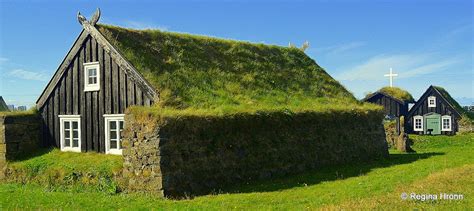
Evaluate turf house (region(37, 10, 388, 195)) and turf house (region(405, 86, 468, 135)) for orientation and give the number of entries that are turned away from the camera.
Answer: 0

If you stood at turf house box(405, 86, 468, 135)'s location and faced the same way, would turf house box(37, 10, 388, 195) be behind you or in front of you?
in front

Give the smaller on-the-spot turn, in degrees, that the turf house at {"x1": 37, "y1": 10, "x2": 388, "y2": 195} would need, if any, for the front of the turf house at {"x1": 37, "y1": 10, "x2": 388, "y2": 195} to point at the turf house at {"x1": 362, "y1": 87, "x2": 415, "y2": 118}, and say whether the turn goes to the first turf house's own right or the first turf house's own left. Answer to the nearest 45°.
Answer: approximately 180°

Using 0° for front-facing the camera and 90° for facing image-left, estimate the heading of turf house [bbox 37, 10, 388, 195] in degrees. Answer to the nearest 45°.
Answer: approximately 45°

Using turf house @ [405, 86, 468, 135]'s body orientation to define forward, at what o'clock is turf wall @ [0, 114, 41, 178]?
The turf wall is roughly at 1 o'clock from the turf house.

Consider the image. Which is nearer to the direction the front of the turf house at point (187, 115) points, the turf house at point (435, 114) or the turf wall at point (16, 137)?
the turf wall

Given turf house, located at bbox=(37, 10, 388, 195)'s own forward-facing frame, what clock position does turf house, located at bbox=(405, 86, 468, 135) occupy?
turf house, located at bbox=(405, 86, 468, 135) is roughly at 6 o'clock from turf house, located at bbox=(37, 10, 388, 195).

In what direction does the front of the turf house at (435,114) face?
toward the camera

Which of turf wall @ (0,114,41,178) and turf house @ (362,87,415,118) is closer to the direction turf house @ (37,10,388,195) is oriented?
the turf wall
